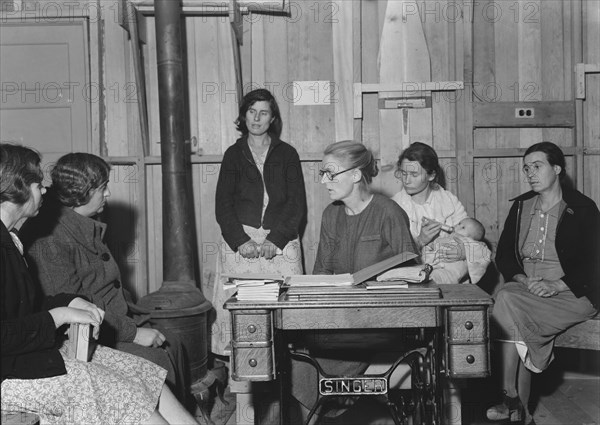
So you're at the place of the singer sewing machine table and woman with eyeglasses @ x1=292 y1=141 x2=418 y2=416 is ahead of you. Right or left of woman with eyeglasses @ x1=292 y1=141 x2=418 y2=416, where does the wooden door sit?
left

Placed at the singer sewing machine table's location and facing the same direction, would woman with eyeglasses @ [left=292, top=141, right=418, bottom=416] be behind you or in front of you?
behind

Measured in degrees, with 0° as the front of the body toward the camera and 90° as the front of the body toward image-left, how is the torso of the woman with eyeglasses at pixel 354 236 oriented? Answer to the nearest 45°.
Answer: approximately 45°

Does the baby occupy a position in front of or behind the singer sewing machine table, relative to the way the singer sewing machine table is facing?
behind

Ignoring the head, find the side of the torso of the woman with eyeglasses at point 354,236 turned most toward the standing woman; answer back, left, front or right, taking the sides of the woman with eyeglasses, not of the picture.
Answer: right

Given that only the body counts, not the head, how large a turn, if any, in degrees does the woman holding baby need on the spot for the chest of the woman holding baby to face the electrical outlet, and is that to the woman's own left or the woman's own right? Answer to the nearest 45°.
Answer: approximately 180°

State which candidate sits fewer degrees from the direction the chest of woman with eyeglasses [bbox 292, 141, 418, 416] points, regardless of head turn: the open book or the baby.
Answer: the open book

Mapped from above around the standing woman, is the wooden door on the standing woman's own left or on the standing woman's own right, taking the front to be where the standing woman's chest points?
on the standing woman's own right

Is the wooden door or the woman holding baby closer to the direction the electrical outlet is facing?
the woman holding baby

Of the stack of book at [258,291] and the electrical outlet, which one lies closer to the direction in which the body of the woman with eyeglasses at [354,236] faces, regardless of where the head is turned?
the stack of book

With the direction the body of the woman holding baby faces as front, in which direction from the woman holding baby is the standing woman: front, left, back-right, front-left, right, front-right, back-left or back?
front-right

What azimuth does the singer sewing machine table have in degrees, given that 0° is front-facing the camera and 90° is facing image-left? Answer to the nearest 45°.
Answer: approximately 0°
